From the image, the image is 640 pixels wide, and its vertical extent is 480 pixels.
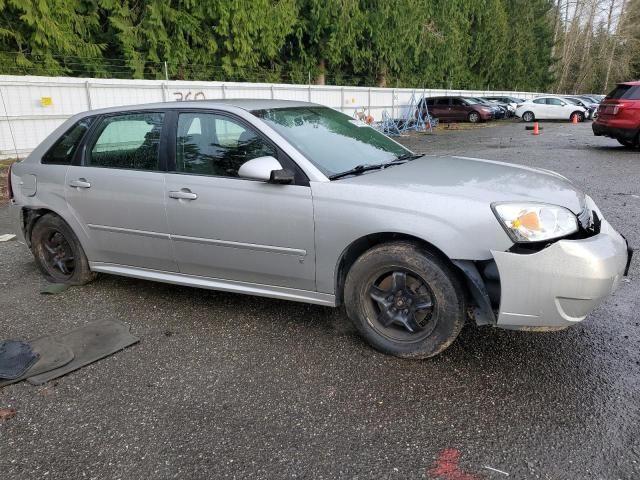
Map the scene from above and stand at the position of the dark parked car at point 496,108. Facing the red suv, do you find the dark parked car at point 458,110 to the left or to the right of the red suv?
right

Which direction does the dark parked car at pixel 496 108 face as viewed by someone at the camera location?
facing the viewer and to the right of the viewer

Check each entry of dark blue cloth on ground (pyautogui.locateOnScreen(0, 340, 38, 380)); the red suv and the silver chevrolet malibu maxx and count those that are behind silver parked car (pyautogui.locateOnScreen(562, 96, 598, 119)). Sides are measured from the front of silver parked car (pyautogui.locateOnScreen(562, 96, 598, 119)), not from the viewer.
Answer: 0

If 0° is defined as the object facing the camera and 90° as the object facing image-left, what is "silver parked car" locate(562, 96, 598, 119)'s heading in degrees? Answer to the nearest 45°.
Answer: approximately 315°

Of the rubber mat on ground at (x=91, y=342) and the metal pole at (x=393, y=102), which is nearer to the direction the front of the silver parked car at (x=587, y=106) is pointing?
the rubber mat on ground

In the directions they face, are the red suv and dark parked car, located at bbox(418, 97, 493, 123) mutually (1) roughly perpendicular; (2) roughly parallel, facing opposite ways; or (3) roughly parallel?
roughly perpendicular

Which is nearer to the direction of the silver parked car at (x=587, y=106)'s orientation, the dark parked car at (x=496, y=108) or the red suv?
the red suv

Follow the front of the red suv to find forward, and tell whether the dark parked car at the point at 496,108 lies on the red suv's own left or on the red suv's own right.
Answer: on the red suv's own left

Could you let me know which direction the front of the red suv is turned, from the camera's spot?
facing away from the viewer and to the right of the viewer

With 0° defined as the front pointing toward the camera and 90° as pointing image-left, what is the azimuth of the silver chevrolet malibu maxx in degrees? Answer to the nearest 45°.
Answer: approximately 315°

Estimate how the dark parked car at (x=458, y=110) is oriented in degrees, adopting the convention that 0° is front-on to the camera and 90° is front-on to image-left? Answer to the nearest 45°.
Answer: approximately 315°

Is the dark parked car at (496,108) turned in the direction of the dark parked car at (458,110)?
no

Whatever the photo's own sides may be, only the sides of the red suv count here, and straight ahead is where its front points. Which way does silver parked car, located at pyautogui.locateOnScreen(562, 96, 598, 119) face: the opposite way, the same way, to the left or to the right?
to the right

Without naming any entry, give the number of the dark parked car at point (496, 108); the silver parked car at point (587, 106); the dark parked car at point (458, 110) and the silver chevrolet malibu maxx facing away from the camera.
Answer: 0

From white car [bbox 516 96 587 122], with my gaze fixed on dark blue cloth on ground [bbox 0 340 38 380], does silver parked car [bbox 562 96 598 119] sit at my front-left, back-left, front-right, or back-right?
back-left
